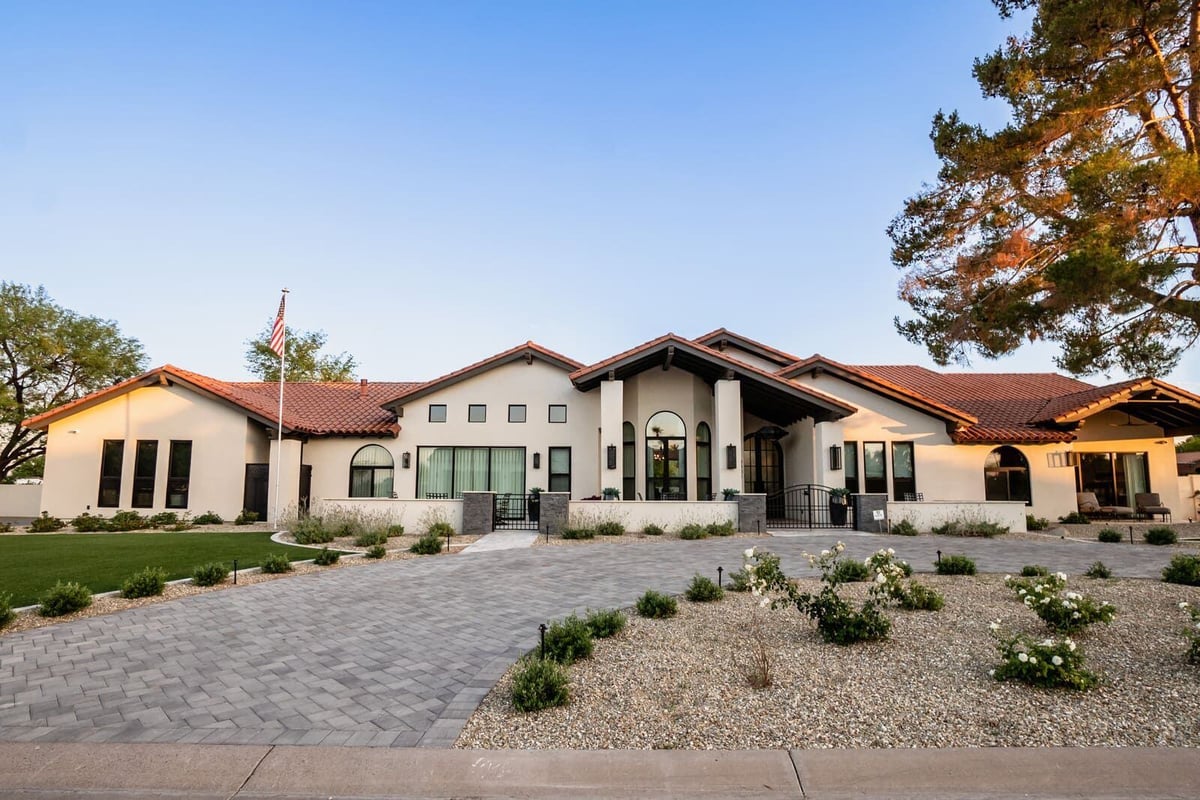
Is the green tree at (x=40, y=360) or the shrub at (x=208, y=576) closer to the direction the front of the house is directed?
the shrub

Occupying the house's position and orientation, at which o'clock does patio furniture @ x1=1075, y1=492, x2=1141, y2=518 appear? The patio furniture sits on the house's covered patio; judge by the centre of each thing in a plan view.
The patio furniture is roughly at 9 o'clock from the house.

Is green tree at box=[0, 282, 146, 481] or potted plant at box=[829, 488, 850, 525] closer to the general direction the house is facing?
the potted plant

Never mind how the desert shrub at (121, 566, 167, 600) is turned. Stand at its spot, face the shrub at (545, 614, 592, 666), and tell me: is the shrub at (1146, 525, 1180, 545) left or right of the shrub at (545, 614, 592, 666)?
left

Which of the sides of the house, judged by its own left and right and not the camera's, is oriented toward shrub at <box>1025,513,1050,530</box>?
left

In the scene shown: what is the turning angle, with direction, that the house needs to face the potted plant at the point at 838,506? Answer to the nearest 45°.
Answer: approximately 90° to its left

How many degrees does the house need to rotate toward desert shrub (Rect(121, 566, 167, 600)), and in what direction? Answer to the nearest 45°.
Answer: approximately 45° to its right

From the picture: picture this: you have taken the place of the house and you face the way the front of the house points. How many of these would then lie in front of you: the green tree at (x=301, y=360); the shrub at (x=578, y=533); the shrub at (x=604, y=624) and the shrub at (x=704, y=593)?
3

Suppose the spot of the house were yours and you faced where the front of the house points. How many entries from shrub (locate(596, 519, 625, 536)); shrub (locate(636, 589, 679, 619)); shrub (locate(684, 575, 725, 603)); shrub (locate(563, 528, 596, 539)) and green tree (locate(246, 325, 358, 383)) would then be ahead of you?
4

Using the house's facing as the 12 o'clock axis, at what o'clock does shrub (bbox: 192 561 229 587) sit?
The shrub is roughly at 1 o'clock from the house.

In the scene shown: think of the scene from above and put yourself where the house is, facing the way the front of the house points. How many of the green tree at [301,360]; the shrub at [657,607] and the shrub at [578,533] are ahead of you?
2

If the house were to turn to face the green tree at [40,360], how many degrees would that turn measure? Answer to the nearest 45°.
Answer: approximately 90° to its right

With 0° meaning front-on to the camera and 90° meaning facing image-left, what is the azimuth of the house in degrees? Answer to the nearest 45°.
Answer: approximately 0°

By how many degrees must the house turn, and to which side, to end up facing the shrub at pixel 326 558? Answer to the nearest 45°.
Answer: approximately 45° to its right
